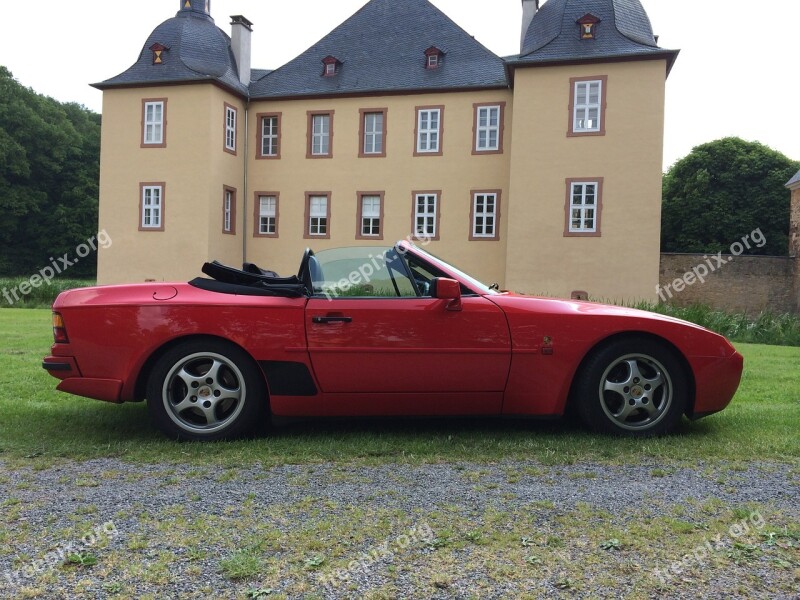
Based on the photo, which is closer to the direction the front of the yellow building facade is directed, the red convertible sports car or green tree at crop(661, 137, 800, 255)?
the red convertible sports car

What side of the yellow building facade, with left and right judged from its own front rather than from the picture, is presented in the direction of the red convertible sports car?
front

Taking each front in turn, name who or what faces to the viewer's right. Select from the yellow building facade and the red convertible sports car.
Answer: the red convertible sports car

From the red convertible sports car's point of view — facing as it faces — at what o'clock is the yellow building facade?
The yellow building facade is roughly at 9 o'clock from the red convertible sports car.

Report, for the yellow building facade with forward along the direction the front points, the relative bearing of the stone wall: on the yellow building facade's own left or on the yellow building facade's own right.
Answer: on the yellow building facade's own left

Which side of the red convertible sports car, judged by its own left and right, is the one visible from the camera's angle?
right

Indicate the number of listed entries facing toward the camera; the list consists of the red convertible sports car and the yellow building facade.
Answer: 1

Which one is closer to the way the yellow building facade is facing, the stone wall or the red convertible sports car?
the red convertible sports car

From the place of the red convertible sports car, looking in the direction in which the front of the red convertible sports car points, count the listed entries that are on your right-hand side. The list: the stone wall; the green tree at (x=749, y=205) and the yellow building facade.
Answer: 0

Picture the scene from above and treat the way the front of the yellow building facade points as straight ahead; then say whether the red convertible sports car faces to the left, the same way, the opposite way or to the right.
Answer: to the left

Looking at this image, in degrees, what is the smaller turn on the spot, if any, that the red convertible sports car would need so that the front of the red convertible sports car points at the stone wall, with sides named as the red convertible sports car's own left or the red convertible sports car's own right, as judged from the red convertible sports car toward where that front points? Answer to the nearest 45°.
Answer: approximately 45° to the red convertible sports car's own left

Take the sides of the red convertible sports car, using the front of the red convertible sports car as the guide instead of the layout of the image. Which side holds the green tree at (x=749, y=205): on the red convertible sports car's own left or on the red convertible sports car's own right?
on the red convertible sports car's own left

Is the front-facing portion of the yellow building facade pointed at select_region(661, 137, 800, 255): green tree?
no

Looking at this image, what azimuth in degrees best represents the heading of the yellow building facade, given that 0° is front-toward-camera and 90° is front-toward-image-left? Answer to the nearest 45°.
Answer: approximately 0°
